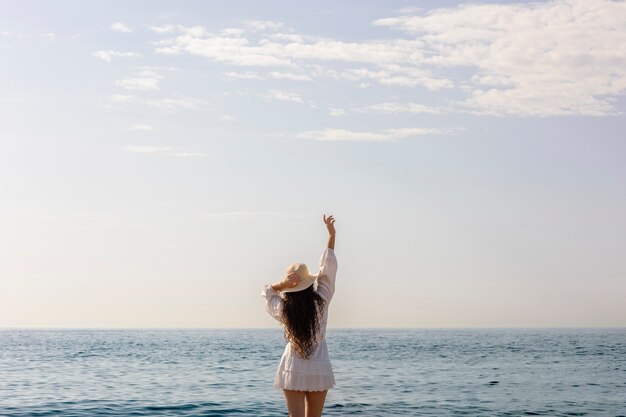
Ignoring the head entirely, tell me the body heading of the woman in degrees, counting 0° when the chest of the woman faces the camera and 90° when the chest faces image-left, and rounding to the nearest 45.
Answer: approximately 180°

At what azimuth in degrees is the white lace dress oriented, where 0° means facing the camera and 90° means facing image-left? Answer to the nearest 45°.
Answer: approximately 180°

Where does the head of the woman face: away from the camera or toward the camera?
away from the camera
